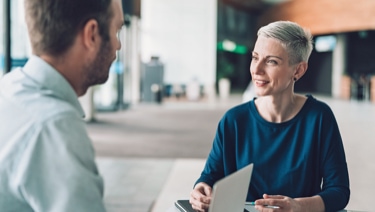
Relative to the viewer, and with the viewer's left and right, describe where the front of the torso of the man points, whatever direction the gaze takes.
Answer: facing away from the viewer and to the right of the viewer

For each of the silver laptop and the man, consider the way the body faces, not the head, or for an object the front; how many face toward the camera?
0

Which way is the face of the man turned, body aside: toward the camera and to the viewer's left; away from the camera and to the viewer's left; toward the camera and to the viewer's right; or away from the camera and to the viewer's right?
away from the camera and to the viewer's right

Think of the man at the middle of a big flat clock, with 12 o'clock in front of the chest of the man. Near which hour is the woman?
The woman is roughly at 12 o'clock from the man.
